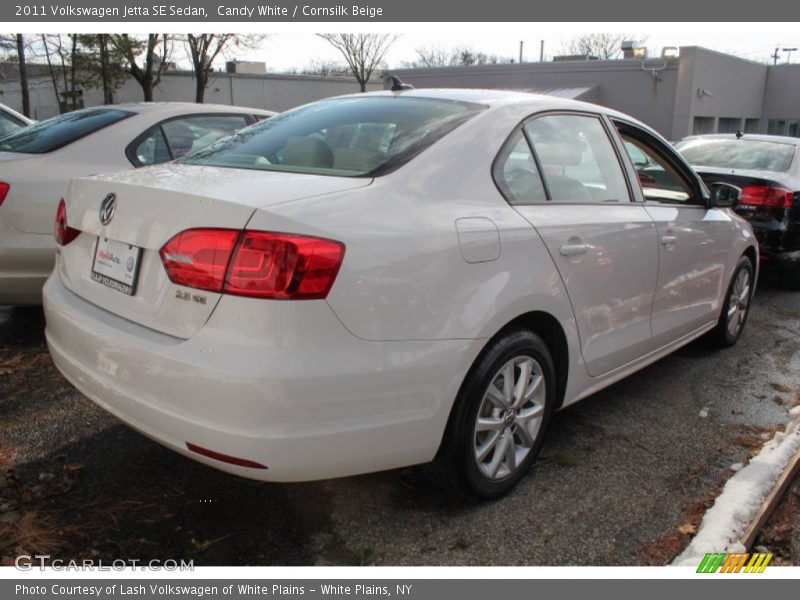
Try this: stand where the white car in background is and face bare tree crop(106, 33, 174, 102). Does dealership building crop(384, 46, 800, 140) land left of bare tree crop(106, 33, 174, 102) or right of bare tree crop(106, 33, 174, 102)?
right

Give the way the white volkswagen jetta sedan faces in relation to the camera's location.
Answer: facing away from the viewer and to the right of the viewer

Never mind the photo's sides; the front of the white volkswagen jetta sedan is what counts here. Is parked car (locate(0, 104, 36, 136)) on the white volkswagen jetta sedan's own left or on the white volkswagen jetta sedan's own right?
on the white volkswagen jetta sedan's own left

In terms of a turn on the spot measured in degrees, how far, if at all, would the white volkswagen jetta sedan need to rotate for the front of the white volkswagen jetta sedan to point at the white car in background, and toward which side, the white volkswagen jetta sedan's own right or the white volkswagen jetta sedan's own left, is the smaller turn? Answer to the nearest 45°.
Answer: approximately 90° to the white volkswagen jetta sedan's own left

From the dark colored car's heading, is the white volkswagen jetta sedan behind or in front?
behind

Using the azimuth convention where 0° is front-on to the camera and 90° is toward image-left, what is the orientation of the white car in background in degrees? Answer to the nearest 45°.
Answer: approximately 225°

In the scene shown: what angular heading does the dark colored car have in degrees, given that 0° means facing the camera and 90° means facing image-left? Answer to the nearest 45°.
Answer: approximately 225°
